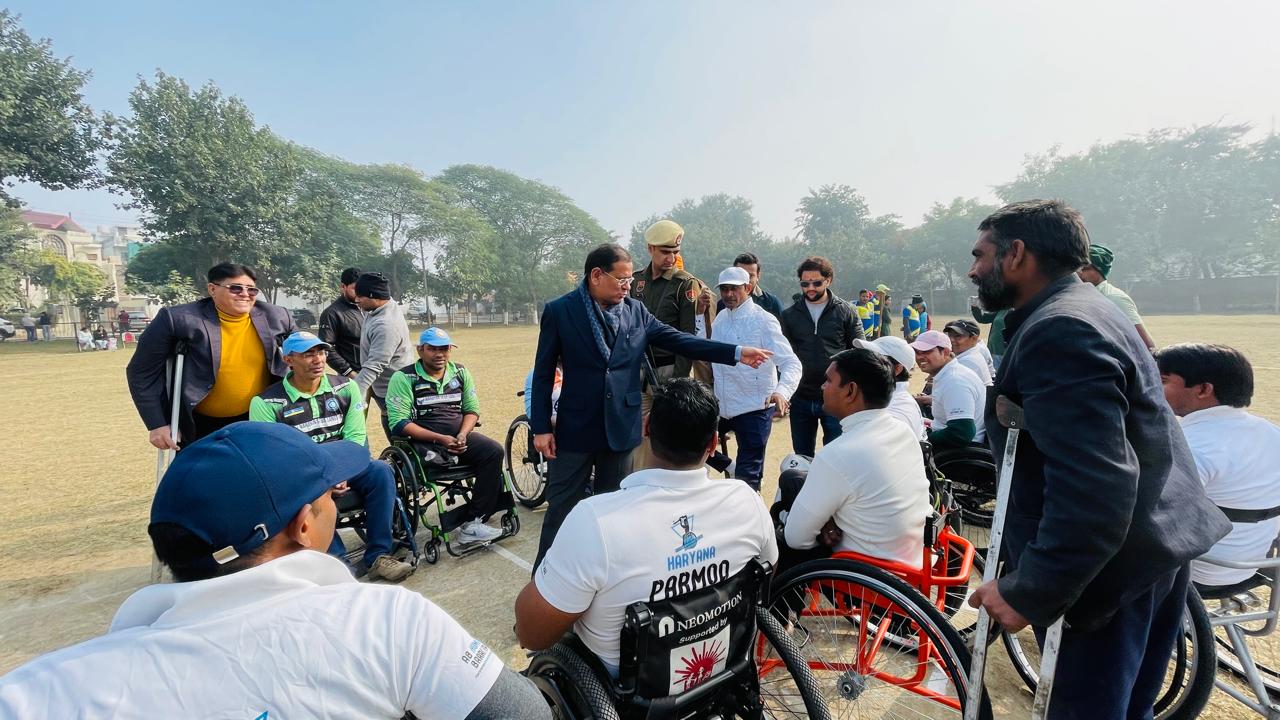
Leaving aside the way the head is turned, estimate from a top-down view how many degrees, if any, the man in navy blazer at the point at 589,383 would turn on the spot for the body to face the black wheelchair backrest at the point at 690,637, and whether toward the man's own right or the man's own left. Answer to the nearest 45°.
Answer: approximately 45° to the man's own right

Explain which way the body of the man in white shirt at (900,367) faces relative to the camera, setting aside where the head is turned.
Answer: to the viewer's left

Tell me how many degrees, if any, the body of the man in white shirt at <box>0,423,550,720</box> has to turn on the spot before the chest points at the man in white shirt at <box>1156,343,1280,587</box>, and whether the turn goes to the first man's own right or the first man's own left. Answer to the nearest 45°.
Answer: approximately 45° to the first man's own right

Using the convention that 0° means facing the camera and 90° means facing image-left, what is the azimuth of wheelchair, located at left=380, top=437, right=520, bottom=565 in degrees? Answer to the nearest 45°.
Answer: approximately 315°

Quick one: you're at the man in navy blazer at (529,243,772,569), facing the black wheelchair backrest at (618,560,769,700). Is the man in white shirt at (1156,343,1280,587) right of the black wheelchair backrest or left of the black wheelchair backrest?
left

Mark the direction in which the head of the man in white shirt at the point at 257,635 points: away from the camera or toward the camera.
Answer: away from the camera

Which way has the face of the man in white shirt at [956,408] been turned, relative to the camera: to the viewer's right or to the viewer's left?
to the viewer's left

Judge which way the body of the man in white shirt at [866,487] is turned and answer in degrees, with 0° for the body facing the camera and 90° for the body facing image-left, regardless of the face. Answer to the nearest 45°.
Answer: approximately 135°

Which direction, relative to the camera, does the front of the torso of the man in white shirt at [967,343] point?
to the viewer's left

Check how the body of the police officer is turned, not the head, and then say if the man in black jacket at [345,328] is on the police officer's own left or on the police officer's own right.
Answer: on the police officer's own right

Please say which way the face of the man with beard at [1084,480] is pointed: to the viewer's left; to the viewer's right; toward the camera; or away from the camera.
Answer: to the viewer's left
